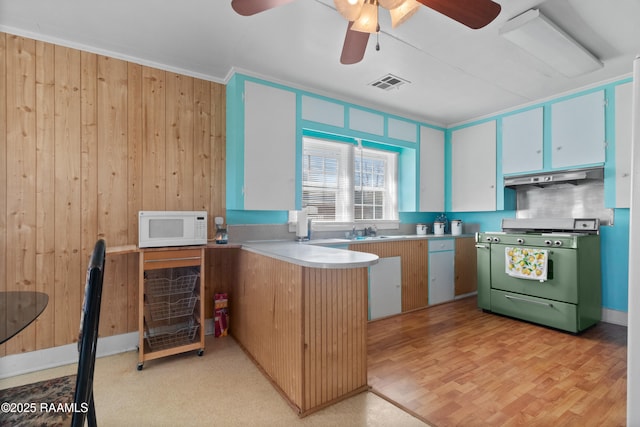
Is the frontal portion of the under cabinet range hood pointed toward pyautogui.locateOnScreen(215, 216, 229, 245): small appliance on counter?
yes

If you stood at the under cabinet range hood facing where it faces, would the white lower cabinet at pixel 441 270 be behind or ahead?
ahead

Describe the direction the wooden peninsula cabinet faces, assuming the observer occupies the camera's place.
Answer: facing away from the viewer and to the right of the viewer

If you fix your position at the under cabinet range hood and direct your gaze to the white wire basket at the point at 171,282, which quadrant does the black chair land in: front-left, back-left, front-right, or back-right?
front-left

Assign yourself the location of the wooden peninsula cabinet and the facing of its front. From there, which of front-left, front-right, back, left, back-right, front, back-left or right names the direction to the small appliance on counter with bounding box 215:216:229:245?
left

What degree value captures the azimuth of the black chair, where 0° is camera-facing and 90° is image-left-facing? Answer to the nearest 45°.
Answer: approximately 90°

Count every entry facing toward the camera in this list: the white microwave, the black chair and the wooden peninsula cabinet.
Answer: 1

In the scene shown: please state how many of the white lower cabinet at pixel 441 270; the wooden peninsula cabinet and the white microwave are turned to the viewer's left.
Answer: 0

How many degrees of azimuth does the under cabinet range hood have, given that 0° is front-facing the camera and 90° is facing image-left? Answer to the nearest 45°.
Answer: approximately 45°

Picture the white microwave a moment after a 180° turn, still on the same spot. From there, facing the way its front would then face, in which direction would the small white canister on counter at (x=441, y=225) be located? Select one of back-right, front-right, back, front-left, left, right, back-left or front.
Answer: right

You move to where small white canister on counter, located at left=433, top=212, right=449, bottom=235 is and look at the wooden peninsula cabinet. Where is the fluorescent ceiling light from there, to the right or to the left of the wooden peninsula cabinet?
left

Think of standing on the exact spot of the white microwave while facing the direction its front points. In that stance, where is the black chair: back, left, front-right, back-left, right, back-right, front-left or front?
front

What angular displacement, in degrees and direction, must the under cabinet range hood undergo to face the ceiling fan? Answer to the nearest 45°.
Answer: approximately 45° to its left

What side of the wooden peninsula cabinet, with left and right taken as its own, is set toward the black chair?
back

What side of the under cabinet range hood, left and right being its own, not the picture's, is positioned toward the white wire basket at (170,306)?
front

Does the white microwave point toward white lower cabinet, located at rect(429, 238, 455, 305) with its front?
no

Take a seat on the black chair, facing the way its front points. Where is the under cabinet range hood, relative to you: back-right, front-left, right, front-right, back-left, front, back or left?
back

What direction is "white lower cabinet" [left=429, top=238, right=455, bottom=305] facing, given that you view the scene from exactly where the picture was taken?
facing the viewer and to the right of the viewer

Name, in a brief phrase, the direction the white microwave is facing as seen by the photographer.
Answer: facing the viewer
